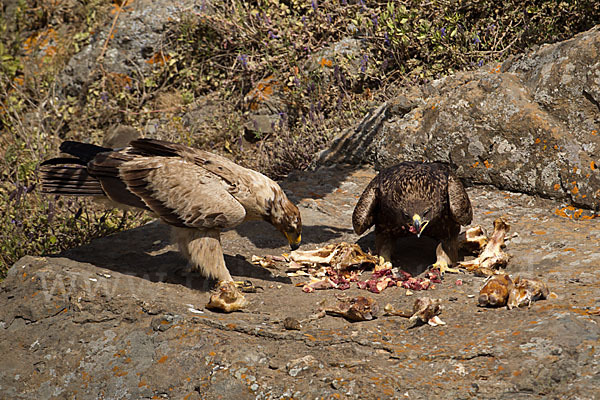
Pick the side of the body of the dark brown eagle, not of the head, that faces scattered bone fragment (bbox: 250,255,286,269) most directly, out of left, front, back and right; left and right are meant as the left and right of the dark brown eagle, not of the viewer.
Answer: right

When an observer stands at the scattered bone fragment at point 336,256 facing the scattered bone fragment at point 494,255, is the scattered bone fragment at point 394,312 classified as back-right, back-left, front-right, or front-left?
front-right

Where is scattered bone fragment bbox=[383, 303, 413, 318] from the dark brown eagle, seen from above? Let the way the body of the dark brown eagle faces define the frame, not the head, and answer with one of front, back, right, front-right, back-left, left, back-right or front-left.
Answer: front

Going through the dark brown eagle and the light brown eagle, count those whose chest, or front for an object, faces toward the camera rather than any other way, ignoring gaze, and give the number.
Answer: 1

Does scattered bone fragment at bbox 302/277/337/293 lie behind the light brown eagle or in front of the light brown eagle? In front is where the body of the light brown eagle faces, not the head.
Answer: in front

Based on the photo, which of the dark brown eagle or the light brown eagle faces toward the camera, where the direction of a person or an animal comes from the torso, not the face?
the dark brown eagle

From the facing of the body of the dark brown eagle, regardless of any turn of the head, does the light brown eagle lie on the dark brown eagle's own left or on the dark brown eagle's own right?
on the dark brown eagle's own right

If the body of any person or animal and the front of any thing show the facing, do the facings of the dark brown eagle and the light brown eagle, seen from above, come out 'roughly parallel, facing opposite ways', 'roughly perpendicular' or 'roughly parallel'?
roughly perpendicular

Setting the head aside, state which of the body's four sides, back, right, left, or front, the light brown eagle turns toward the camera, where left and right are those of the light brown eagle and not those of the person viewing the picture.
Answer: right

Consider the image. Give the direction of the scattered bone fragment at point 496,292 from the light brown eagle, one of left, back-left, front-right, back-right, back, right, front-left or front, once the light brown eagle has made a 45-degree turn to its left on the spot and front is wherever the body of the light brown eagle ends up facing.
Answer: right

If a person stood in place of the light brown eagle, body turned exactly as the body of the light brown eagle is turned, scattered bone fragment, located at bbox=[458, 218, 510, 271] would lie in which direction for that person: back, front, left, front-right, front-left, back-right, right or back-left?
front

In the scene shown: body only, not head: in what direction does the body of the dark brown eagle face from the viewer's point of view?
toward the camera

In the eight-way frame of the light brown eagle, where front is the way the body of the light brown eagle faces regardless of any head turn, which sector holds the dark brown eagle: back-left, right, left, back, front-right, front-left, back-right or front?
front

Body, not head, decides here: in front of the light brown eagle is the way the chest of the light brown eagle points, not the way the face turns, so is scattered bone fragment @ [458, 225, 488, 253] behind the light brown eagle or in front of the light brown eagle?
in front
